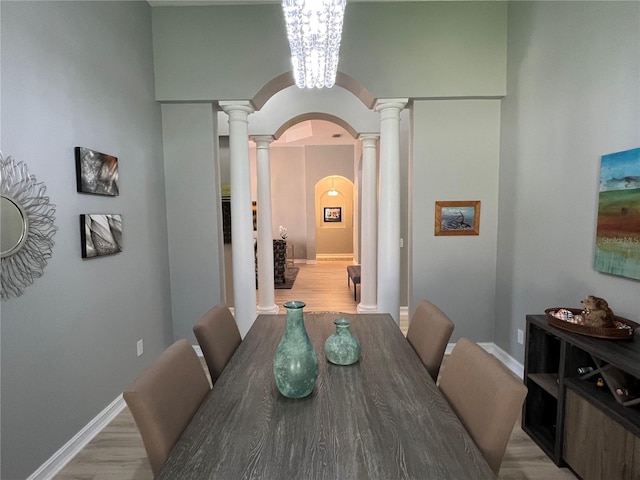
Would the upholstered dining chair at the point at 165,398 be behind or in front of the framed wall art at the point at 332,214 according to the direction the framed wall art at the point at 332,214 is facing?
in front

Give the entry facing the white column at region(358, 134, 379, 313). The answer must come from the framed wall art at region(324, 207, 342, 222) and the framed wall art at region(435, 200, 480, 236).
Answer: the framed wall art at region(324, 207, 342, 222)

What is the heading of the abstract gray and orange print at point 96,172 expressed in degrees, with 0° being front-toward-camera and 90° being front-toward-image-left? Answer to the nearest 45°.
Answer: approximately 315°

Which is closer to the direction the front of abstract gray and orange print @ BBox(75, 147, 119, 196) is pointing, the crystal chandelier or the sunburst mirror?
the crystal chandelier

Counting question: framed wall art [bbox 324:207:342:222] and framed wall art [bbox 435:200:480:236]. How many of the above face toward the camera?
2

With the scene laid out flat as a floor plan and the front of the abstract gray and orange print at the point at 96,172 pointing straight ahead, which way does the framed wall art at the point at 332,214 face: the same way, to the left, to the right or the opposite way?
to the right

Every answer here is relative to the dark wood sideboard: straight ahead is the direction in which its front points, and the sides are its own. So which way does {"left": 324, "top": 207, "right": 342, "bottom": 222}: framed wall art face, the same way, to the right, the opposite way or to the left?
to the left

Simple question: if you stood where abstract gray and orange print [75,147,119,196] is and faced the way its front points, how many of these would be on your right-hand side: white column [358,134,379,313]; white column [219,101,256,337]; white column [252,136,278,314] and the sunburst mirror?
1

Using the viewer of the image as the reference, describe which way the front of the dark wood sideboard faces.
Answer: facing the viewer and to the left of the viewer

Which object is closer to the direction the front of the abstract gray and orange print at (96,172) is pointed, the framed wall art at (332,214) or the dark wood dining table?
the dark wood dining table

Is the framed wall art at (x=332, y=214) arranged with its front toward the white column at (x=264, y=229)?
yes

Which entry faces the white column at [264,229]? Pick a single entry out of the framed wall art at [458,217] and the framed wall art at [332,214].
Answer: the framed wall art at [332,214]

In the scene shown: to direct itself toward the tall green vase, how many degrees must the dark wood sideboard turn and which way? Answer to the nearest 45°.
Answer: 0° — it already faces it

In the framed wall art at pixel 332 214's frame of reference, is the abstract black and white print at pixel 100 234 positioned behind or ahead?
ahead

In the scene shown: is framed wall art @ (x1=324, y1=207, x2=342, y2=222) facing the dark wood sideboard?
yes

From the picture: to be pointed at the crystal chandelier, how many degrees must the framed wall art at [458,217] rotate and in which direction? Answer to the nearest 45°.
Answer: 0° — it already faces it

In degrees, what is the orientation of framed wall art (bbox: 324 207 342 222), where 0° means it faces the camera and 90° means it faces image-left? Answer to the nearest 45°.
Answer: approximately 0°

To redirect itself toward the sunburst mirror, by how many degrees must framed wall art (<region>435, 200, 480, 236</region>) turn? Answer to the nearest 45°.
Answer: approximately 45° to its right

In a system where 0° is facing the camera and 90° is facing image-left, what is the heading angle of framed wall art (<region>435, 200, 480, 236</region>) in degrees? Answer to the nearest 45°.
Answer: approximately 0°
